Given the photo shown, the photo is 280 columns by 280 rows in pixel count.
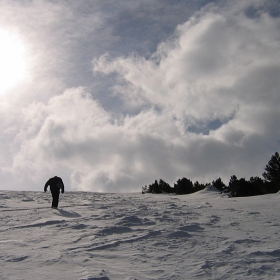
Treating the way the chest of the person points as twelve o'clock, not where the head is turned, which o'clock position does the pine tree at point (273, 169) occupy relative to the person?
The pine tree is roughly at 2 o'clock from the person.

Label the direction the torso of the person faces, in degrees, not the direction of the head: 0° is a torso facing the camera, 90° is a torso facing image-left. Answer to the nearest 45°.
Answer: approximately 180°
